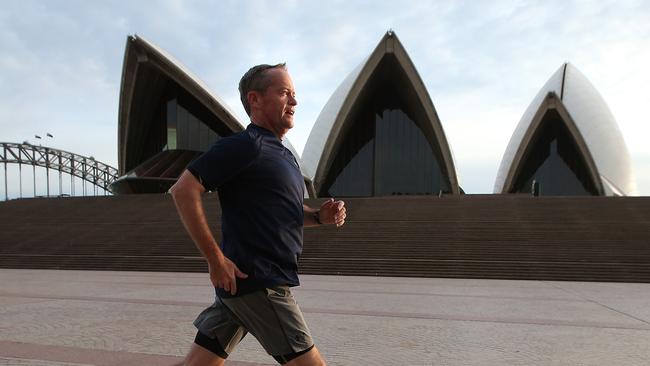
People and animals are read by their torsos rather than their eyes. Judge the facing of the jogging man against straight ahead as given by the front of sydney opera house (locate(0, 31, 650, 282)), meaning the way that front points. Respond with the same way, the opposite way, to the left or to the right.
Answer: to the left

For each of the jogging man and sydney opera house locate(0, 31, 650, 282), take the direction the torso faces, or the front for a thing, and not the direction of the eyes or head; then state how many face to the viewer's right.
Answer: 1

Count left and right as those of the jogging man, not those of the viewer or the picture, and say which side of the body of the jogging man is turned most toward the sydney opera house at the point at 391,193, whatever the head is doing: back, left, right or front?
left

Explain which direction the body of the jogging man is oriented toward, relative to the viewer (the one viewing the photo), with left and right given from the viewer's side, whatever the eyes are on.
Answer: facing to the right of the viewer

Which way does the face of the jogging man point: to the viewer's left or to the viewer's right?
to the viewer's right

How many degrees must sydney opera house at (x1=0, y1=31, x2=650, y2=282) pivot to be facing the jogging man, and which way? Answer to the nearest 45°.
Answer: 0° — it already faces them

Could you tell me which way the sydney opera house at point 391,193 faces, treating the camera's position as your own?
facing the viewer
